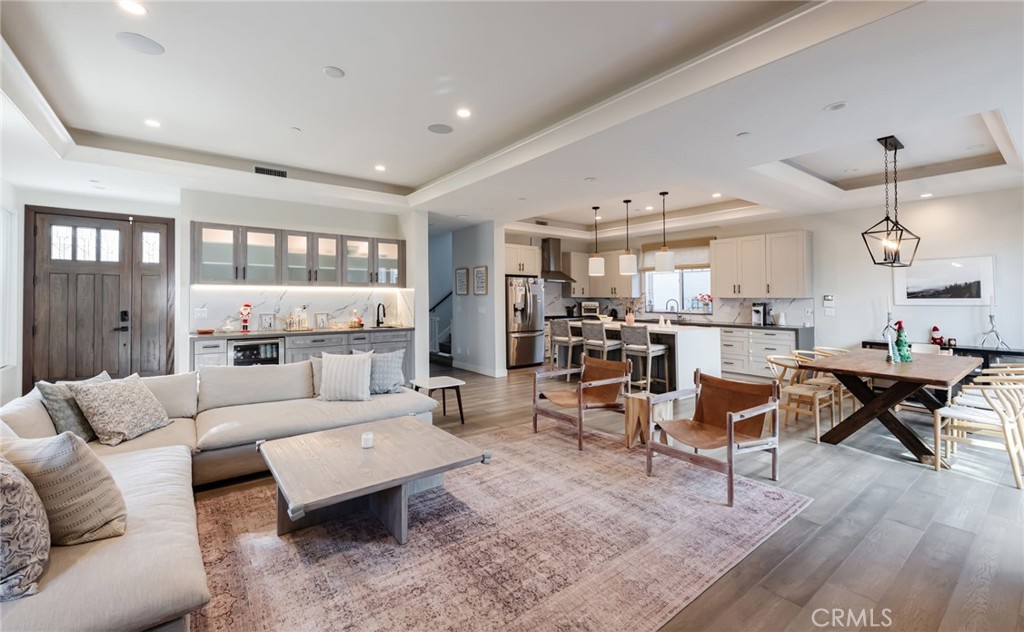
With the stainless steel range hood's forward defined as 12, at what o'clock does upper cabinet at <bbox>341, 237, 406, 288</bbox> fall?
The upper cabinet is roughly at 3 o'clock from the stainless steel range hood.

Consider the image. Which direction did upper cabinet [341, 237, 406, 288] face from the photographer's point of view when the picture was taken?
facing the viewer

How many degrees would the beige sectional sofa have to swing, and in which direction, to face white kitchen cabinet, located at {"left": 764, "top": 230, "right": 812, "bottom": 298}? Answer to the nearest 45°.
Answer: approximately 45° to its left

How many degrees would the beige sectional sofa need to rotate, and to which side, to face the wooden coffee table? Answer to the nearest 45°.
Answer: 0° — it already faces it

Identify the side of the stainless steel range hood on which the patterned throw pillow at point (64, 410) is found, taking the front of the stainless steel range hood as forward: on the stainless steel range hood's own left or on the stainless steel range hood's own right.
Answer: on the stainless steel range hood's own right

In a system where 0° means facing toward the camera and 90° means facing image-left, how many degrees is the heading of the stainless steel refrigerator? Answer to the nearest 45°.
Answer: approximately 315°

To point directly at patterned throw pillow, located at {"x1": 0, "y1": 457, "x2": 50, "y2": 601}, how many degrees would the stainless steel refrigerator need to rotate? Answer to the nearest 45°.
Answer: approximately 45° to its right

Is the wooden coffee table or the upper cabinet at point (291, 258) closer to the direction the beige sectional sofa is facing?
the wooden coffee table

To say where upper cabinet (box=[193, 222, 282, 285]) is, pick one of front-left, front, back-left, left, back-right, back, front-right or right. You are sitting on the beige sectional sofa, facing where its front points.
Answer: back-left

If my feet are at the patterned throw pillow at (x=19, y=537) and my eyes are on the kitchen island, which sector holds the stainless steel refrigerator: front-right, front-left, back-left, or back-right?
front-left

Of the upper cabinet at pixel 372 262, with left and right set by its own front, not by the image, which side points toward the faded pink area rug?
front

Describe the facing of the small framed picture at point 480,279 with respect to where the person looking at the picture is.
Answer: facing the viewer and to the left of the viewer

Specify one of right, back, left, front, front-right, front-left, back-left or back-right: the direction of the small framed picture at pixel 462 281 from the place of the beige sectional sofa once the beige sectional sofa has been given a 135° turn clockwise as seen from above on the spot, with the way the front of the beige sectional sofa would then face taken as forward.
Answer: back-right

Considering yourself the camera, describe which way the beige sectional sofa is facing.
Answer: facing the viewer and to the right of the viewer

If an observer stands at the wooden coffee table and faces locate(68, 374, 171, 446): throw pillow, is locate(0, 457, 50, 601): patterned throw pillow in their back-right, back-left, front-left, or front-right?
front-left

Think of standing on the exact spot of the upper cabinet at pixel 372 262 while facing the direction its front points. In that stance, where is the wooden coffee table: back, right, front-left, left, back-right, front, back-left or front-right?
front

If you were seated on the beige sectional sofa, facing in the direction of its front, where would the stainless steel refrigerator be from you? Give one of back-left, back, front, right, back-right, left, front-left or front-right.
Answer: left
